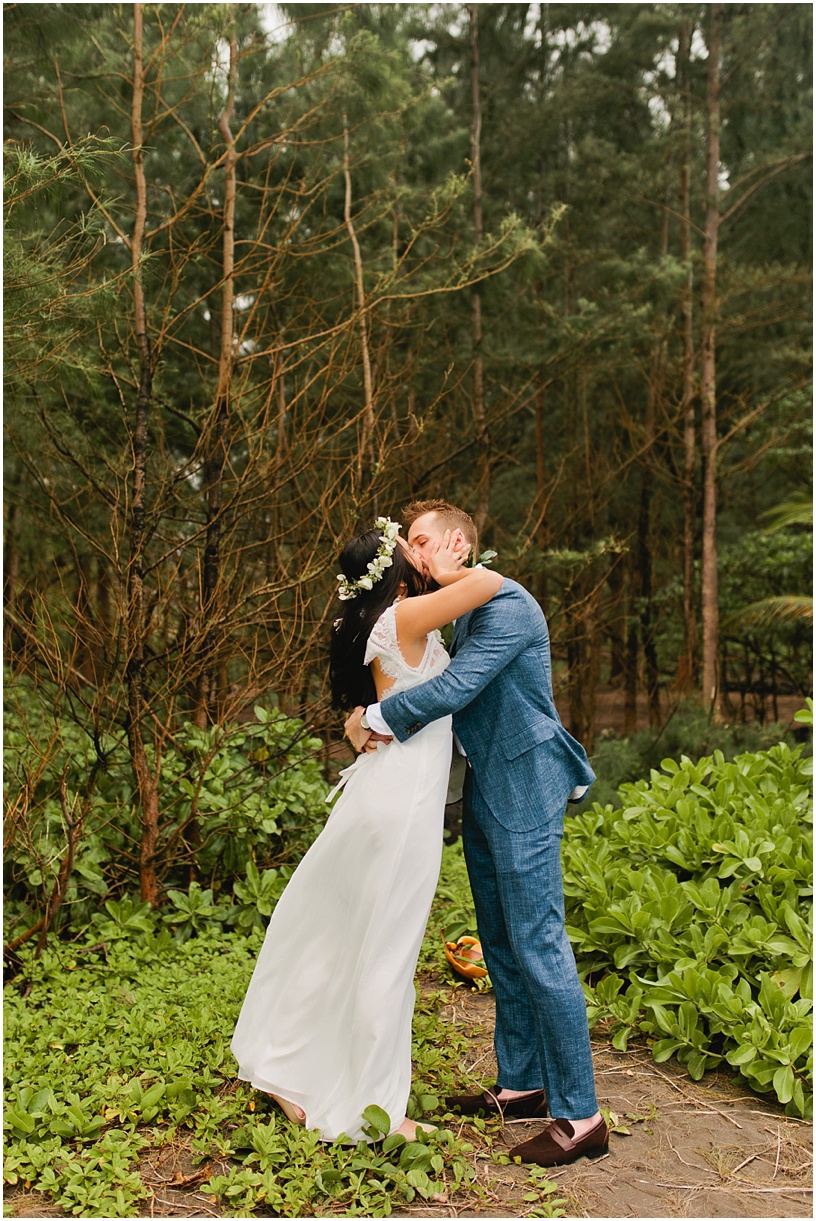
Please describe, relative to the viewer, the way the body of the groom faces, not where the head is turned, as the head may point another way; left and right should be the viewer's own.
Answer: facing to the left of the viewer

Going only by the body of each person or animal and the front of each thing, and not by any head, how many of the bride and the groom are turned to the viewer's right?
1

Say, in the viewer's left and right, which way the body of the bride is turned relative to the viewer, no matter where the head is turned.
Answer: facing to the right of the viewer

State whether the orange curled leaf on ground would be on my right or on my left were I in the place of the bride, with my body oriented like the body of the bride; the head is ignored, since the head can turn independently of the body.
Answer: on my left

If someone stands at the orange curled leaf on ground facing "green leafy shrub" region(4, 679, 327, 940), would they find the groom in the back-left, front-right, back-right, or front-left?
back-left

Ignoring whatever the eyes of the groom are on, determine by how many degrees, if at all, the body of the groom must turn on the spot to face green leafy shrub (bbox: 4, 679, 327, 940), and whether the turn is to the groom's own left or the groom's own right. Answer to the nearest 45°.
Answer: approximately 45° to the groom's own right

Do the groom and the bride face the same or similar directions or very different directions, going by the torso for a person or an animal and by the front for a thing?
very different directions

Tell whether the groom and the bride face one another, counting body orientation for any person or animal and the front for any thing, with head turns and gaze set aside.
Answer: yes
